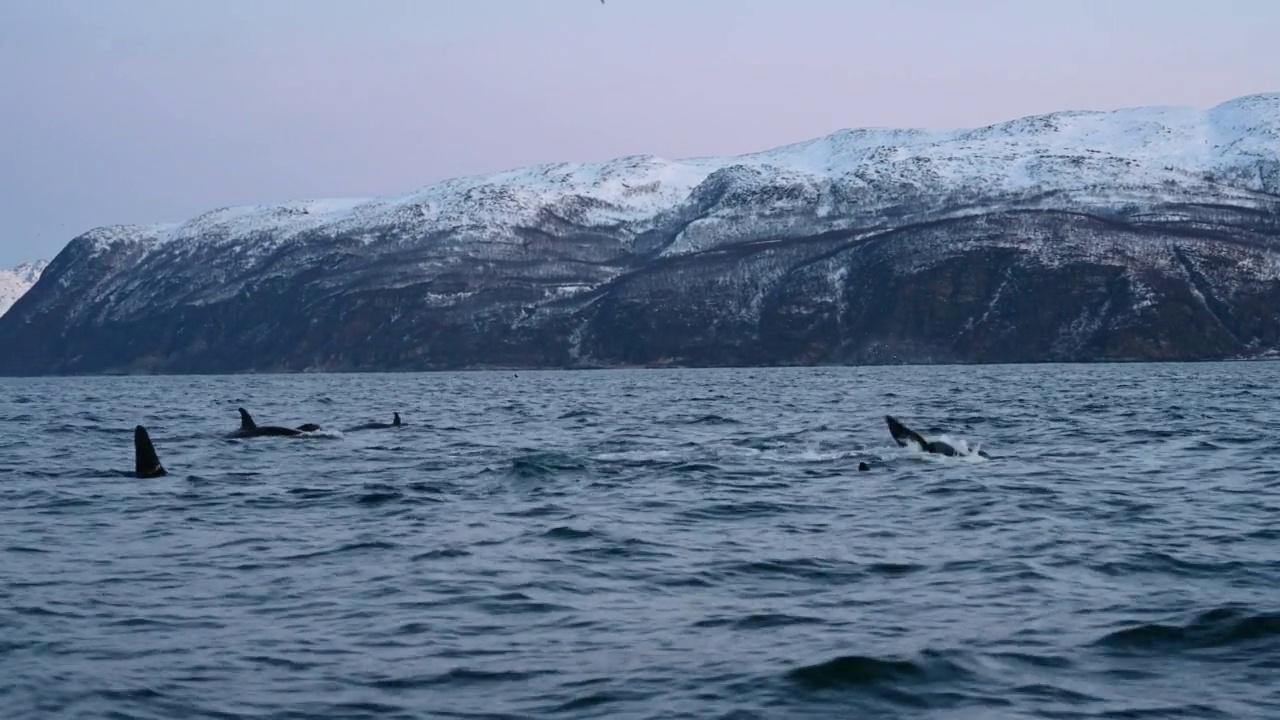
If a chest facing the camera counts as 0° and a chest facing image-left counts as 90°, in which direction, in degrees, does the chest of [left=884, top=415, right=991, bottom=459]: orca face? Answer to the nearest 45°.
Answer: approximately 270°
